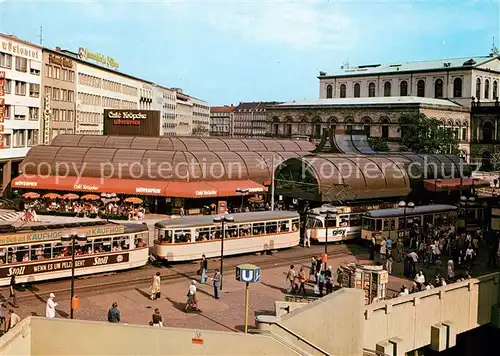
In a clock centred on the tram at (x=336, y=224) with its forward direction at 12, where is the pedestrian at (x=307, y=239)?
The pedestrian is roughly at 12 o'clock from the tram.

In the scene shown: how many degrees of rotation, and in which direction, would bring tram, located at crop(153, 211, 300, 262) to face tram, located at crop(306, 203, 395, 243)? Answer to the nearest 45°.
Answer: approximately 180°

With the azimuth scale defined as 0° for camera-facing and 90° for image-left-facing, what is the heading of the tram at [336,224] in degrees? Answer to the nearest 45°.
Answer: approximately 45°

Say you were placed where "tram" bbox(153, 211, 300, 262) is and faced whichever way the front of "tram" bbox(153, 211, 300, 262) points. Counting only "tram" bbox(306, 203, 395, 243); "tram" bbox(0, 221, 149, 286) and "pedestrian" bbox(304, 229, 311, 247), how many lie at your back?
2

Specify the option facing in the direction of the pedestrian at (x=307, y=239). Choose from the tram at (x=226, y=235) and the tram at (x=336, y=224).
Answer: the tram at (x=336, y=224)

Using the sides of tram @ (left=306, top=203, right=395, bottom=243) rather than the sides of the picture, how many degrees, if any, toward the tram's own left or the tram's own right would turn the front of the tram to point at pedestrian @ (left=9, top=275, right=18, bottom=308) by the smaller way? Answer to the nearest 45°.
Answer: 0° — it already faces them
